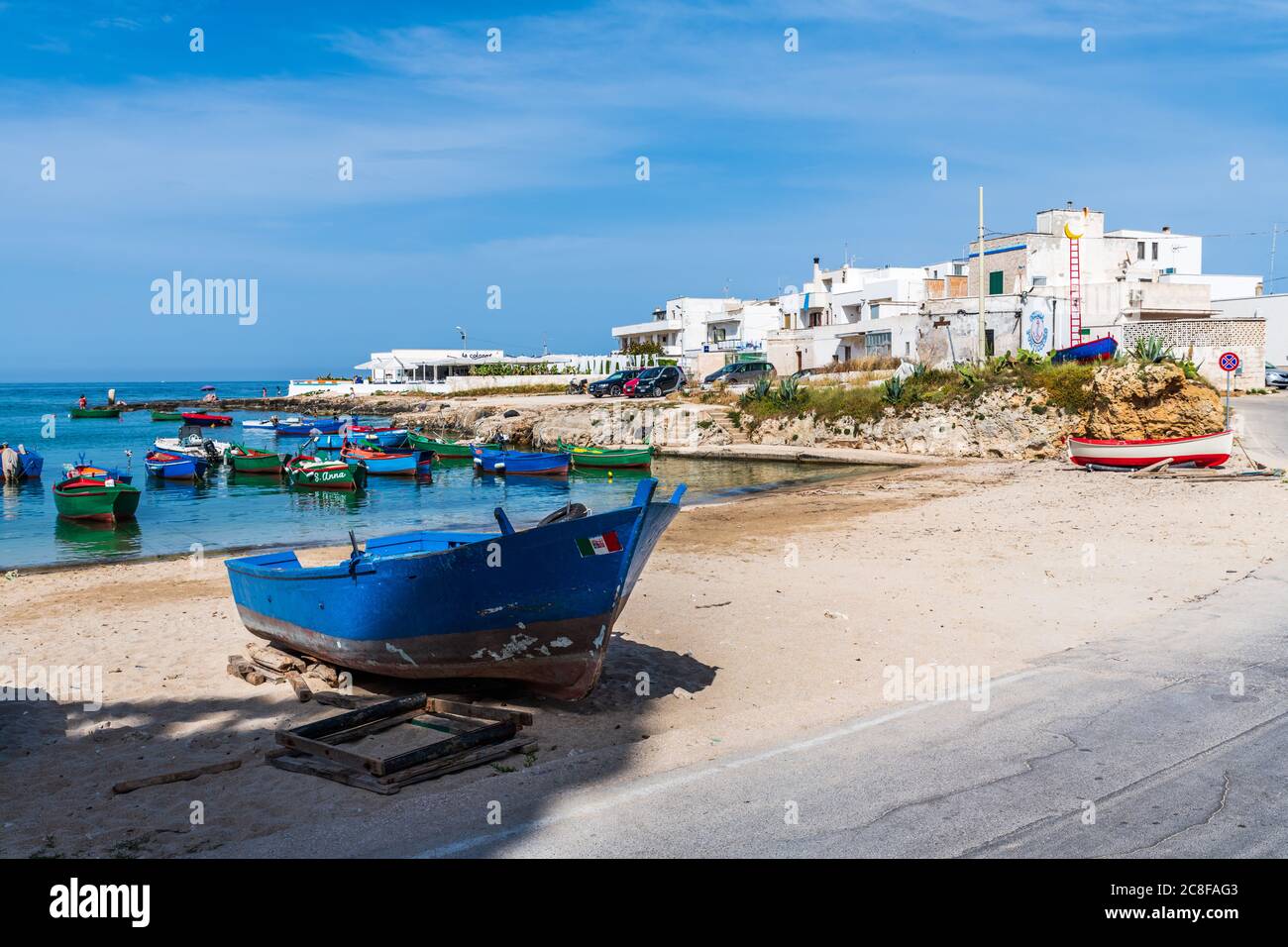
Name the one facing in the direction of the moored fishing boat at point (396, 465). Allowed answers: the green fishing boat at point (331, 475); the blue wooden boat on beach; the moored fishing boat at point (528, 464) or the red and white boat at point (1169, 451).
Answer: the moored fishing boat at point (528, 464)

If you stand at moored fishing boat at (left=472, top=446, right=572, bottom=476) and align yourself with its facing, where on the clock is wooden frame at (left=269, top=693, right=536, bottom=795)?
The wooden frame is roughly at 9 o'clock from the moored fishing boat.

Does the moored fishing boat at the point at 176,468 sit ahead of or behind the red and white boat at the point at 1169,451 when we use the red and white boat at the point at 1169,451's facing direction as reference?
behind

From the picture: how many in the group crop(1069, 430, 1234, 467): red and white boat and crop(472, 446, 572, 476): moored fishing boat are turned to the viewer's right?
1

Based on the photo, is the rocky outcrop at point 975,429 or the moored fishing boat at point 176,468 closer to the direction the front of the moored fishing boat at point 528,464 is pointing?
the moored fishing boat

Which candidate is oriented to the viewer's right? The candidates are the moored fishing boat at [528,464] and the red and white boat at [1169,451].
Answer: the red and white boat

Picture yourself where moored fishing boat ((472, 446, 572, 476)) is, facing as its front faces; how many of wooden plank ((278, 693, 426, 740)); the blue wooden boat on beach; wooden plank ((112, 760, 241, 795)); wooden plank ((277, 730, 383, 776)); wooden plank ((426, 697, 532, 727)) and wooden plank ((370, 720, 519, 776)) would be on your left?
6
